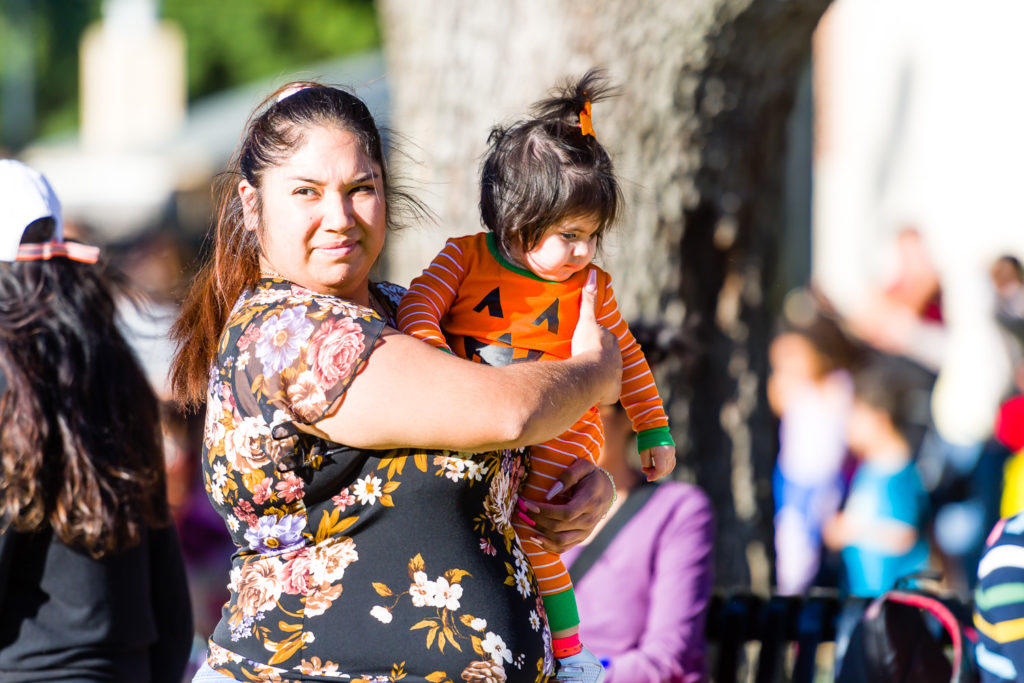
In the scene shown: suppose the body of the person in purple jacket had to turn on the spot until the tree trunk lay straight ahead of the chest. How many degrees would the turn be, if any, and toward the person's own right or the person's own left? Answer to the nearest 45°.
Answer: approximately 135° to the person's own right

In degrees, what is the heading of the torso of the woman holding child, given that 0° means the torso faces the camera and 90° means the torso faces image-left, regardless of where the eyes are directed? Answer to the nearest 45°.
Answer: approximately 315°

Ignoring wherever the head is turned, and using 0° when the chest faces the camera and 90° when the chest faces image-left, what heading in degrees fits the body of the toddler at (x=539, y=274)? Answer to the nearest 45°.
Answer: approximately 315°

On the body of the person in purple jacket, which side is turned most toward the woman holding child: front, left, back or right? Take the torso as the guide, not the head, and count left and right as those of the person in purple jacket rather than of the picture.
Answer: front

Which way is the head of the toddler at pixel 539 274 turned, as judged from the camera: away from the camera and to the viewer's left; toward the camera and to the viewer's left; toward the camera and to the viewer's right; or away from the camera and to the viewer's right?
toward the camera and to the viewer's right

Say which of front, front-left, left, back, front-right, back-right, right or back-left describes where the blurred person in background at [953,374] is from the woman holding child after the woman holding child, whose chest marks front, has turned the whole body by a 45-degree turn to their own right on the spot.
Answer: back-left

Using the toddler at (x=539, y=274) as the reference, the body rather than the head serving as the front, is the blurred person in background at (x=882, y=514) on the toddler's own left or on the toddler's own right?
on the toddler's own left
